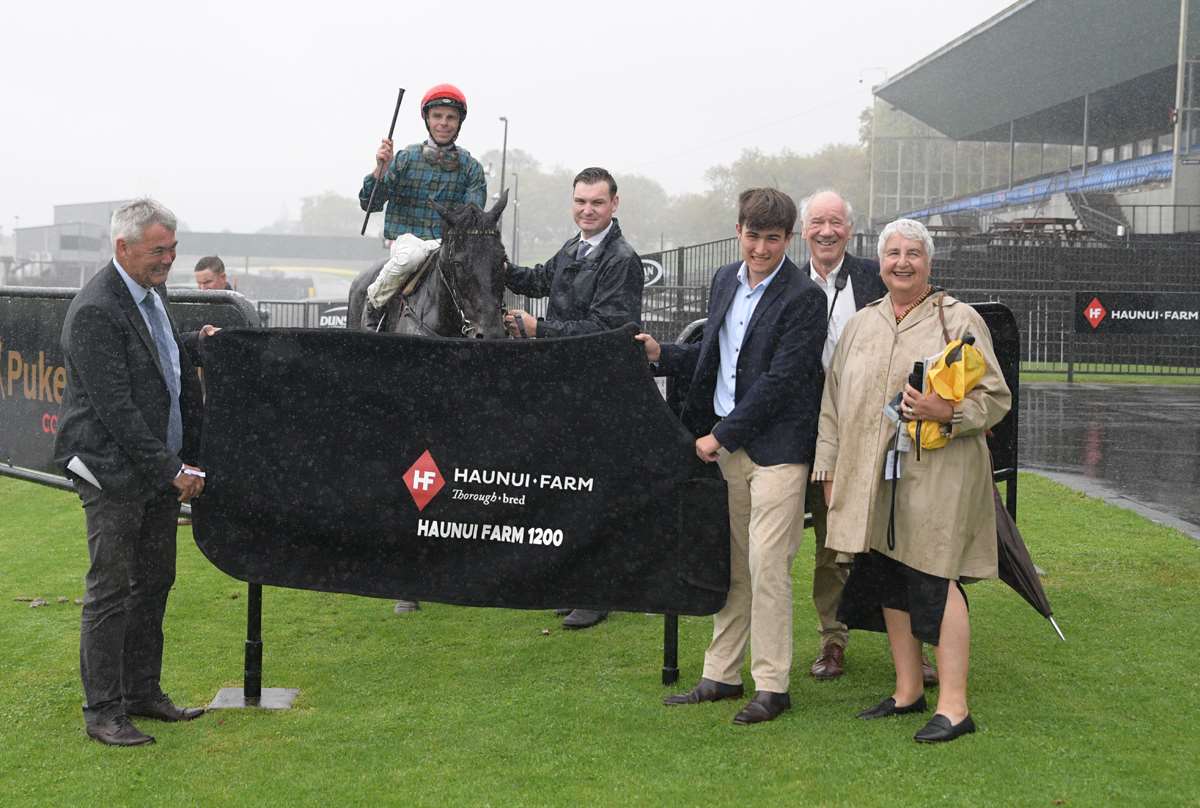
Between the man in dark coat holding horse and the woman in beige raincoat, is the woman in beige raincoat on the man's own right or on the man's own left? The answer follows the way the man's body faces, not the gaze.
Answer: on the man's own left

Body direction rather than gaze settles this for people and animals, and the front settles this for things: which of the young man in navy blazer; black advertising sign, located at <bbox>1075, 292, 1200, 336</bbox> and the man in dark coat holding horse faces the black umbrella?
the black advertising sign

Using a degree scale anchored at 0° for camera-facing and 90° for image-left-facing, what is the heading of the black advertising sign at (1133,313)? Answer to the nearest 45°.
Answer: approximately 0°

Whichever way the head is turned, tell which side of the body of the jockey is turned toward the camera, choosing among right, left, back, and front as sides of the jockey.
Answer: front

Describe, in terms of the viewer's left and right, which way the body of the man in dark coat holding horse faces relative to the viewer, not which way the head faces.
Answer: facing the viewer and to the left of the viewer

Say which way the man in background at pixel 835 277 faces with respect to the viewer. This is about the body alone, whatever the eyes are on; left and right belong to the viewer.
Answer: facing the viewer

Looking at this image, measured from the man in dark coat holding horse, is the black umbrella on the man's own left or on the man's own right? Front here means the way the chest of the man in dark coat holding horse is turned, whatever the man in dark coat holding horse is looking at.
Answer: on the man's own left

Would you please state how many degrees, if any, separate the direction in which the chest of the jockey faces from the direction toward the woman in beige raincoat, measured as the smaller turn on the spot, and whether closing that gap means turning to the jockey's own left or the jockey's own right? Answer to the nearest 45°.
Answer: approximately 45° to the jockey's own left

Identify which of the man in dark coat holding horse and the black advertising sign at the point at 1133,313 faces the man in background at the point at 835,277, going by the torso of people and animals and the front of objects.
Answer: the black advertising sign

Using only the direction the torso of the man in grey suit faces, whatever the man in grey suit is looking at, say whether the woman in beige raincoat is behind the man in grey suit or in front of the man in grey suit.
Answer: in front

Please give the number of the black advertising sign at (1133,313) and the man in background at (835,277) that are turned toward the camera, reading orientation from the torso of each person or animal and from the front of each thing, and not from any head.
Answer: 2

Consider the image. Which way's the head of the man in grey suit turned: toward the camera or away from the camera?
toward the camera

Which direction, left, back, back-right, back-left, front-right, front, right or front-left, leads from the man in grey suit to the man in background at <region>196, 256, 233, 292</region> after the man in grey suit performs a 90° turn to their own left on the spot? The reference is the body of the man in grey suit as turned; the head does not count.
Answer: front-left

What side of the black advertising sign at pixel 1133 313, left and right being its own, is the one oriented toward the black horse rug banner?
front

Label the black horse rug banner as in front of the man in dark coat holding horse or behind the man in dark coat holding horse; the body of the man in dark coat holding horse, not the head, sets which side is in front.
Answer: in front
